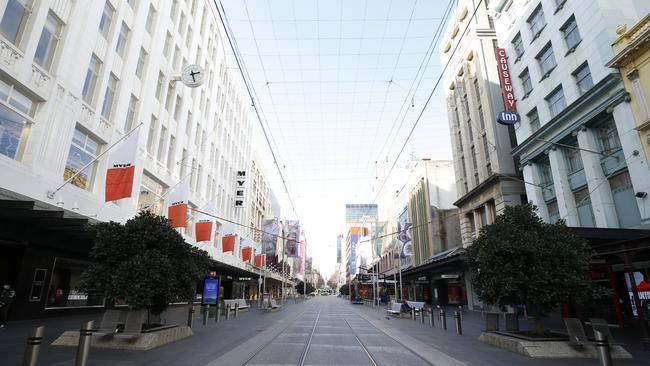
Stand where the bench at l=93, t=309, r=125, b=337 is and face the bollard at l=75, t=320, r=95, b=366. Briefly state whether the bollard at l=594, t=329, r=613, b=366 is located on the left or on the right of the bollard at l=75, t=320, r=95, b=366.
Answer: left

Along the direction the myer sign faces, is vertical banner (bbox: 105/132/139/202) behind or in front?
in front

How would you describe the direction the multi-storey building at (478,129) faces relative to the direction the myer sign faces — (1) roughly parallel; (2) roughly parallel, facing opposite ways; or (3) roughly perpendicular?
roughly perpendicular

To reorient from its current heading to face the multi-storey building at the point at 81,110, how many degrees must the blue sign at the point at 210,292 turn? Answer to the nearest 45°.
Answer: approximately 45° to its right

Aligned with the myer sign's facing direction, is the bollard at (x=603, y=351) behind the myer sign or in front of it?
in front

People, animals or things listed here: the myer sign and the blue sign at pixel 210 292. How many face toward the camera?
2

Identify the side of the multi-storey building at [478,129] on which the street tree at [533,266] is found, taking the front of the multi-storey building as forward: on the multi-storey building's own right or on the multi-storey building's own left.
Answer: on the multi-storey building's own left

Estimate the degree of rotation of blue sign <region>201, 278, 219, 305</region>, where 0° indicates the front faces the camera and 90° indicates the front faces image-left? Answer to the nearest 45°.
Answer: approximately 0°

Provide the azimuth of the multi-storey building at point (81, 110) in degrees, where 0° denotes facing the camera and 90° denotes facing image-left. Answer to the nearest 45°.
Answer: approximately 315°

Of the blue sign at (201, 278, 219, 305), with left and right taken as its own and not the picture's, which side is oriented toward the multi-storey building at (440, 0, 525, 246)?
left

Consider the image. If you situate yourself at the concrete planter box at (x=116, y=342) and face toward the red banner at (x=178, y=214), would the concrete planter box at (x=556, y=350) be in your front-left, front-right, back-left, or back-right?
back-right

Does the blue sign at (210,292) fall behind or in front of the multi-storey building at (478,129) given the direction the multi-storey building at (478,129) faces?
in front

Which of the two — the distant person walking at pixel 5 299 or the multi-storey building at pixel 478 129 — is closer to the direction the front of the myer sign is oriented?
the distant person walking
